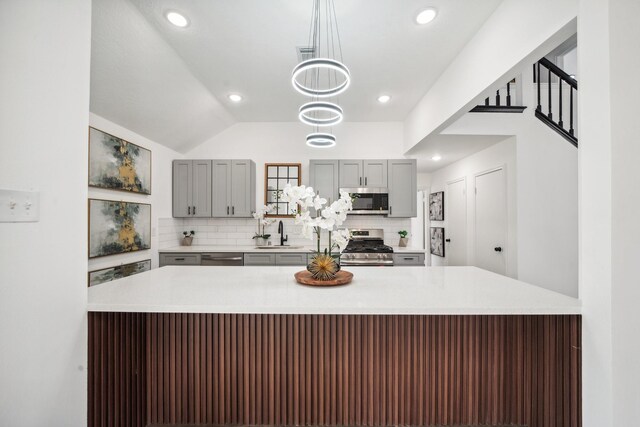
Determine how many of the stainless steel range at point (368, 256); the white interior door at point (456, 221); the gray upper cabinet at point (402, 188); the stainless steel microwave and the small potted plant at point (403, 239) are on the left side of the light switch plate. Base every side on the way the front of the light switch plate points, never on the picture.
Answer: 5

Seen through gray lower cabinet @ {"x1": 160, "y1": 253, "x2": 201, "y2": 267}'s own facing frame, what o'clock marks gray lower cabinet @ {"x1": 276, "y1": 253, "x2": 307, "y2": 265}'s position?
gray lower cabinet @ {"x1": 276, "y1": 253, "x2": 307, "y2": 265} is roughly at 10 o'clock from gray lower cabinet @ {"x1": 160, "y1": 253, "x2": 201, "y2": 267}.

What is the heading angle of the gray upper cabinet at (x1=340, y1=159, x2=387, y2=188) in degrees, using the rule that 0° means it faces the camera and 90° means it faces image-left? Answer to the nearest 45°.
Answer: approximately 0°

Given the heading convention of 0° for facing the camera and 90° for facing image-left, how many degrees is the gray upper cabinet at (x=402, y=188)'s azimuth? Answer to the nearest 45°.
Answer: approximately 0°

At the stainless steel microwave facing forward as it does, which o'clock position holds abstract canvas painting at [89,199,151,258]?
The abstract canvas painting is roughly at 2 o'clock from the stainless steel microwave.

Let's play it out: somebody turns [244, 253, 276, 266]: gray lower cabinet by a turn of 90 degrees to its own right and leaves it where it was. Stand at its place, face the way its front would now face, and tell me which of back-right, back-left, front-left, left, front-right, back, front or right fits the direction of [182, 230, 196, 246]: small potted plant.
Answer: front-right

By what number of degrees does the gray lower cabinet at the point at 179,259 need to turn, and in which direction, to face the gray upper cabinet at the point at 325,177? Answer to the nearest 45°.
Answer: approximately 90° to its left
